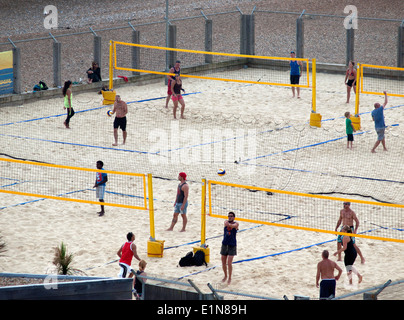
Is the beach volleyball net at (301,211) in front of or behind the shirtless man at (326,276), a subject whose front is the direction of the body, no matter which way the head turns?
in front

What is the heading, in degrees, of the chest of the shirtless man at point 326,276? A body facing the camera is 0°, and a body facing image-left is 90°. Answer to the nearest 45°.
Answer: approximately 180°

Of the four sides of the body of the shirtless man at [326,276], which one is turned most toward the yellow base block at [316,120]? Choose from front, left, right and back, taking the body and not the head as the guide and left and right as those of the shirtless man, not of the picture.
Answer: front

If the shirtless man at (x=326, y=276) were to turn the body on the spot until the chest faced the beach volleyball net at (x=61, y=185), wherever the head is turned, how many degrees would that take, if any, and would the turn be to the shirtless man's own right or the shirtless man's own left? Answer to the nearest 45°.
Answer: approximately 45° to the shirtless man's own left

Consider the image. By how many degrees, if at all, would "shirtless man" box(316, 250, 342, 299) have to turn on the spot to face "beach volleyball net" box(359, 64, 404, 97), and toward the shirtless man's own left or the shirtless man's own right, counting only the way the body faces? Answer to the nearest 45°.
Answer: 0° — they already face it

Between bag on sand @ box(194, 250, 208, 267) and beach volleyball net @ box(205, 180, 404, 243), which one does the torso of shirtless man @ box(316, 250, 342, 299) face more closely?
the beach volleyball net

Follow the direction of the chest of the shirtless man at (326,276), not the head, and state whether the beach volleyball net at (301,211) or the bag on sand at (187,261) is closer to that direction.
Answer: the beach volleyball net

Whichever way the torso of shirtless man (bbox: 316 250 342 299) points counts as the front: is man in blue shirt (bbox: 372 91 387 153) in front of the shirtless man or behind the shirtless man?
in front

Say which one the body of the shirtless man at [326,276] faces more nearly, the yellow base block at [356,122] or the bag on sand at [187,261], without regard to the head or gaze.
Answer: the yellow base block

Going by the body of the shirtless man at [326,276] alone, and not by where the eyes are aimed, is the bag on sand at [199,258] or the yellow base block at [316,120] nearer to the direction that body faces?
the yellow base block

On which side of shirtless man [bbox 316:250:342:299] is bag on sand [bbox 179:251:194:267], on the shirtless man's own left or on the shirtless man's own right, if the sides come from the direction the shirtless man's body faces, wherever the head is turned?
on the shirtless man's own left

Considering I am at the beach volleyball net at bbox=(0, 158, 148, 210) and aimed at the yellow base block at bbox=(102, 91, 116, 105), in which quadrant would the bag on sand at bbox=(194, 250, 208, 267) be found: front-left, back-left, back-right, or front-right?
back-right

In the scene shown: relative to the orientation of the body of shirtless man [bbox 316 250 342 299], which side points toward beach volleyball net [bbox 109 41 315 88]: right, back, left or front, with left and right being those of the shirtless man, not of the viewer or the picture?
front

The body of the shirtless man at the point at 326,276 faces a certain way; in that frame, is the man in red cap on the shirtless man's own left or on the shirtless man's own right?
on the shirtless man's own left
